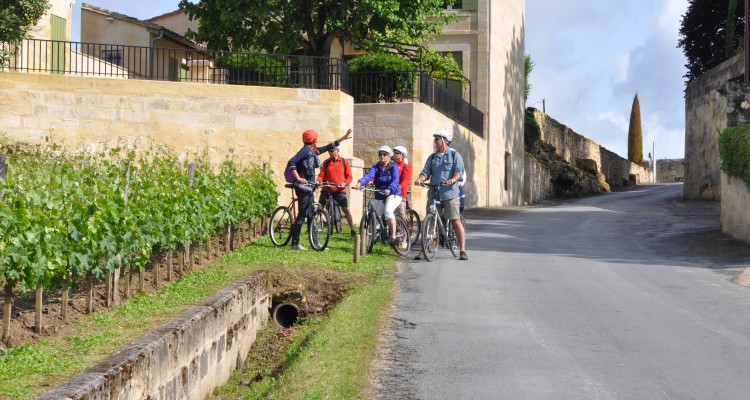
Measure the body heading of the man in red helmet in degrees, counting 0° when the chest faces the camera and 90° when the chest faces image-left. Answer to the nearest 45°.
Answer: approximately 270°

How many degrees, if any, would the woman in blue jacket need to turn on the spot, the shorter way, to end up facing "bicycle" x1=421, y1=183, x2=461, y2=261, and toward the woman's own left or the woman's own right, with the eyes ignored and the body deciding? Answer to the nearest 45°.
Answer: approximately 90° to the woman's own left

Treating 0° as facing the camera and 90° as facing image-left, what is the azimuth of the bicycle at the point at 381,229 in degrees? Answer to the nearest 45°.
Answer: approximately 45°

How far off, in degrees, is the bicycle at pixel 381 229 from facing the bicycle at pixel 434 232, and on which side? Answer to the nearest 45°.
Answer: approximately 90° to its left

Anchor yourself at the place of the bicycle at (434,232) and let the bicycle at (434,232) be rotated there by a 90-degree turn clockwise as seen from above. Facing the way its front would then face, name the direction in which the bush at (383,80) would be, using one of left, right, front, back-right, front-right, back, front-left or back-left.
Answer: front-right

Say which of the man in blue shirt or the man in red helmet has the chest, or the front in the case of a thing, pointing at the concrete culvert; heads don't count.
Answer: the man in blue shirt

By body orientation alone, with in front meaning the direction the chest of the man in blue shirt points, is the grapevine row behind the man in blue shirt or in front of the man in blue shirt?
in front

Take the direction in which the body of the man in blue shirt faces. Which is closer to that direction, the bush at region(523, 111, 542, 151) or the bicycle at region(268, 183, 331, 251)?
the bicycle

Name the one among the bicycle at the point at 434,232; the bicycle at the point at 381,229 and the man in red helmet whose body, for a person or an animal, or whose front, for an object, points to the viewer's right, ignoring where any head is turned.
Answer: the man in red helmet

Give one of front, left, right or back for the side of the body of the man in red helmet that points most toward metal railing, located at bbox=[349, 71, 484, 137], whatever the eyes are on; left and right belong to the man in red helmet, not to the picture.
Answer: left

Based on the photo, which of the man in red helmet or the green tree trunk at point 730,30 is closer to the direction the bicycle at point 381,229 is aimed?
the man in red helmet
